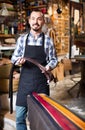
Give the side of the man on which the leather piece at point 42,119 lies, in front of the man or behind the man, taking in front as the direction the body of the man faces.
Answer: in front

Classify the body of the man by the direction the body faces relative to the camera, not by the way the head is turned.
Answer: toward the camera
